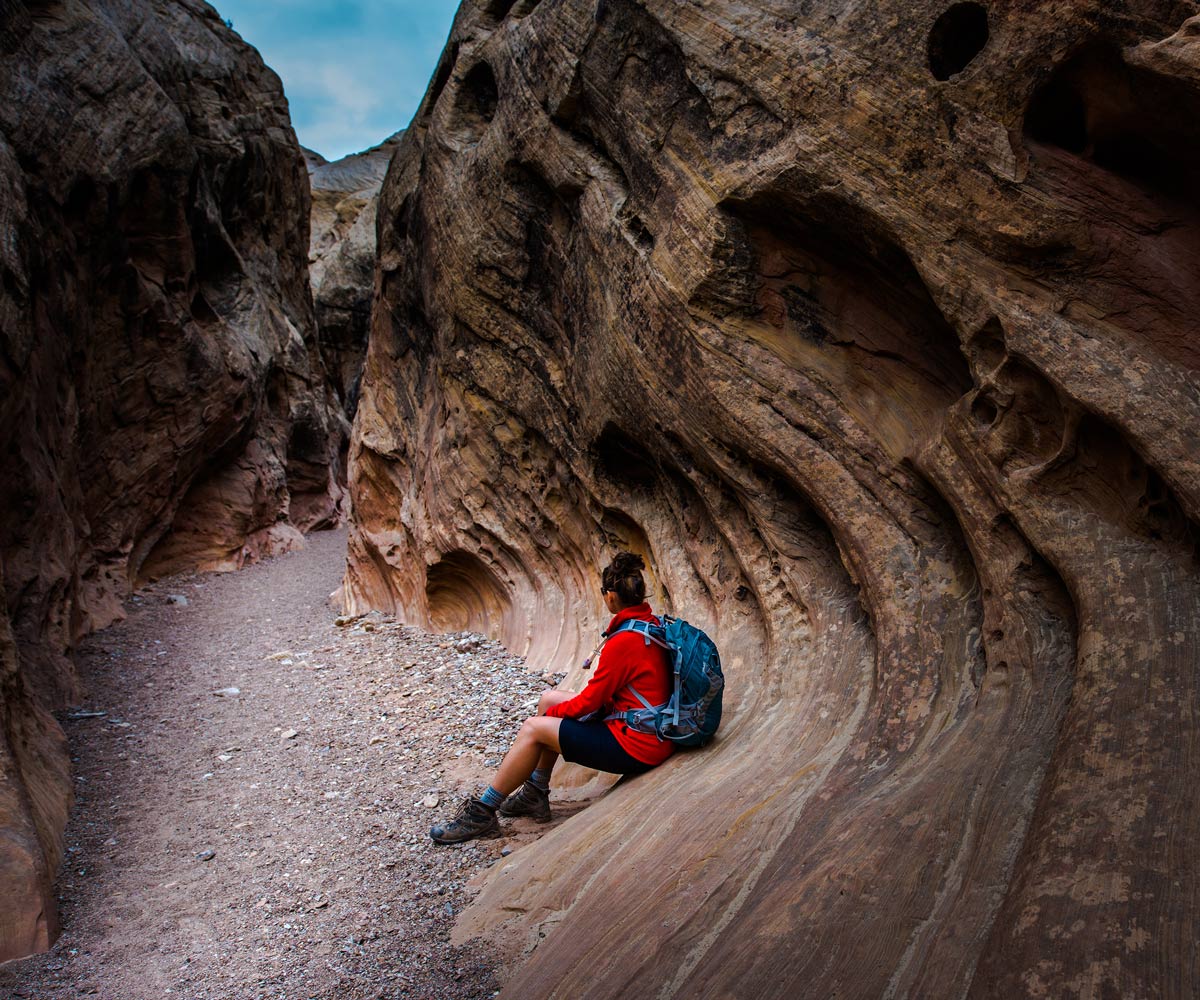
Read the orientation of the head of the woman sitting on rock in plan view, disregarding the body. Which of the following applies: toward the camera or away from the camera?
away from the camera

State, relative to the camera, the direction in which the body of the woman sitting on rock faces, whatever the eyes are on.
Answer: to the viewer's left
